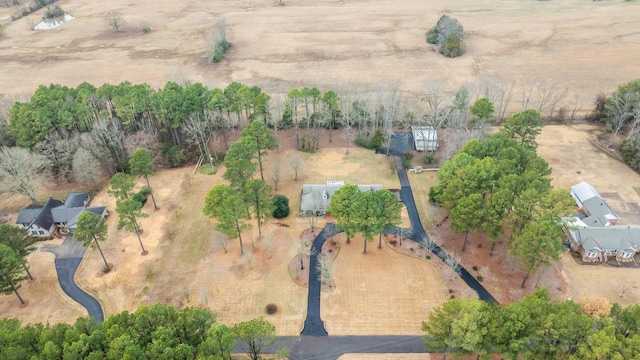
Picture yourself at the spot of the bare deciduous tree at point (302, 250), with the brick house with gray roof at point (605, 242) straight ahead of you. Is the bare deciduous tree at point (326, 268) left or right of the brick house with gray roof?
right

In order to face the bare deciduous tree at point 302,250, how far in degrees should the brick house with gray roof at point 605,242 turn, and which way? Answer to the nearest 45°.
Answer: approximately 45° to its right

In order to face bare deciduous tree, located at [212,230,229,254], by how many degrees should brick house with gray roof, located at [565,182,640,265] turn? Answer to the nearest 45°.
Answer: approximately 45° to its right

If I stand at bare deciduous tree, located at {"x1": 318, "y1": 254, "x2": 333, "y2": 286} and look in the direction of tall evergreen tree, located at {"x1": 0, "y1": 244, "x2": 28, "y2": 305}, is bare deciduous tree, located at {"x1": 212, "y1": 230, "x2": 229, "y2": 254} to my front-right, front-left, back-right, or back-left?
front-right

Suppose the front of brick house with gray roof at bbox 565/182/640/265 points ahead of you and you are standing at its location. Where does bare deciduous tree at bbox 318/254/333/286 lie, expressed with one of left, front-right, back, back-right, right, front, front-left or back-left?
front-right

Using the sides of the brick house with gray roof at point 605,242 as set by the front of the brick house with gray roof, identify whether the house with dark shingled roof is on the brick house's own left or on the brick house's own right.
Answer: on the brick house's own right

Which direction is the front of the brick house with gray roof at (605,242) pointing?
toward the camera

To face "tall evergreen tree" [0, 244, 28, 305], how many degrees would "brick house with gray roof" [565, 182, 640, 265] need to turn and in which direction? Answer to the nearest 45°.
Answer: approximately 45° to its right

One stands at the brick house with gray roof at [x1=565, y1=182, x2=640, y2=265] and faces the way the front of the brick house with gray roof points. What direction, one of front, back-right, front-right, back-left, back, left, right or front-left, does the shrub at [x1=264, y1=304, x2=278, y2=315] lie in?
front-right
